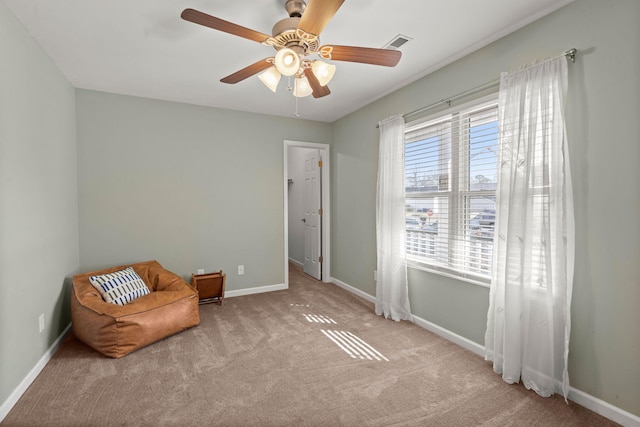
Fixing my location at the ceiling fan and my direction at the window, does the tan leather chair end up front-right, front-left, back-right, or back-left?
back-left

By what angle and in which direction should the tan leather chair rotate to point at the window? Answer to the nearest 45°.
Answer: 0° — it already faces it

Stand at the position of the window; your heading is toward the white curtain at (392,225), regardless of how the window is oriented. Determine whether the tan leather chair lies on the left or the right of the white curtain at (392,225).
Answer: left

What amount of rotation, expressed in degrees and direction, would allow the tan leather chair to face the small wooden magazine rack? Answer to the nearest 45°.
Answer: approximately 90° to its left

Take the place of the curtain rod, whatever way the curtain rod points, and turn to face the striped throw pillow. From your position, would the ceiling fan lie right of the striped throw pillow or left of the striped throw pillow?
left

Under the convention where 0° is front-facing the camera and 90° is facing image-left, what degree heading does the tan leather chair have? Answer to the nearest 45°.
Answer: approximately 315°

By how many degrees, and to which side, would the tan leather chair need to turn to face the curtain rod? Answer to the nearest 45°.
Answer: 0° — it already faces it

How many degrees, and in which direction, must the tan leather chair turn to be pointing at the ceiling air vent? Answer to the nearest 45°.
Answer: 0° — it already faces it

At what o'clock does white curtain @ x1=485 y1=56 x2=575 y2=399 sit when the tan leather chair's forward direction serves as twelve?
The white curtain is roughly at 12 o'clock from the tan leather chair.

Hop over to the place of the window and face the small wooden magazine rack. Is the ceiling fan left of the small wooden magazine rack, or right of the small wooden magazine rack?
left
